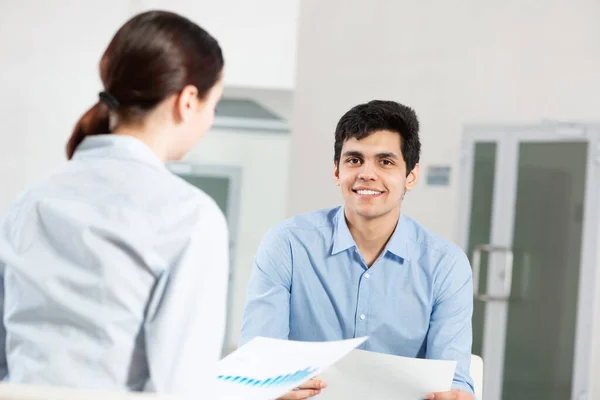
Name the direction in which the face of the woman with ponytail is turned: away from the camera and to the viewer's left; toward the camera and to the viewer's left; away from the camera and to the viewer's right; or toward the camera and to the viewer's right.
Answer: away from the camera and to the viewer's right

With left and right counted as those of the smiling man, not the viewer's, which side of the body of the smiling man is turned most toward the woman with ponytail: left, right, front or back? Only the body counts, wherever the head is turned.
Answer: front

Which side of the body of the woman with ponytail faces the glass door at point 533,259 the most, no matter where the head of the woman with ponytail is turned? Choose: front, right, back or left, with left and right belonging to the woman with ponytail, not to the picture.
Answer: front

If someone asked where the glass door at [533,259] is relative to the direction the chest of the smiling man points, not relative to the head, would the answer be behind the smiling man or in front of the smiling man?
behind

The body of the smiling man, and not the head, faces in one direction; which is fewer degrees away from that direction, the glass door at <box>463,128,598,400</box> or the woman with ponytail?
the woman with ponytail

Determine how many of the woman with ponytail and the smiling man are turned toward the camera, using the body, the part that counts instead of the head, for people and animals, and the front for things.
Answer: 1

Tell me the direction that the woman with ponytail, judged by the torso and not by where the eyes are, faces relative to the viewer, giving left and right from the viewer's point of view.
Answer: facing away from the viewer and to the right of the viewer
